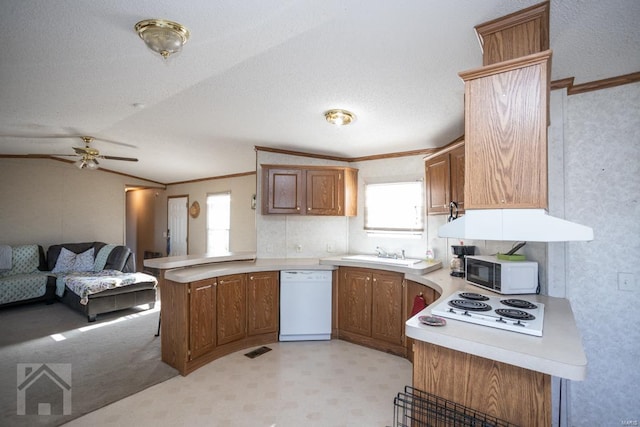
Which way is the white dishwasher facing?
toward the camera

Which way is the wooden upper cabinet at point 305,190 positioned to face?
toward the camera

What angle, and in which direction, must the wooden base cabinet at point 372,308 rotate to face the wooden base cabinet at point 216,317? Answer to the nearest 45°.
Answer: approximately 45° to its right

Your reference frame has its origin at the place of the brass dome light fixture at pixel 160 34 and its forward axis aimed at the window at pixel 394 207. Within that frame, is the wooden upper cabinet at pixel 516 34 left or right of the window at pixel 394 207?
right
